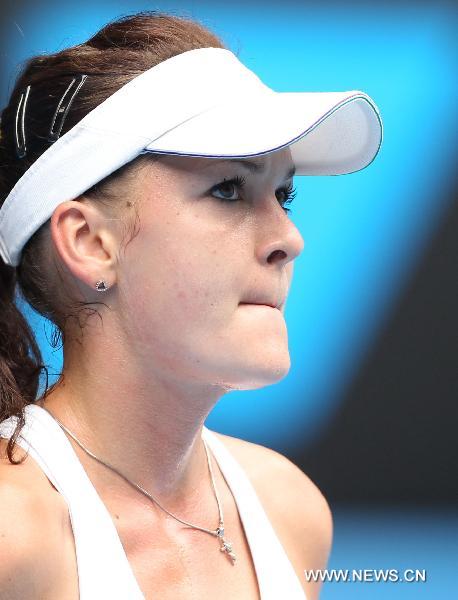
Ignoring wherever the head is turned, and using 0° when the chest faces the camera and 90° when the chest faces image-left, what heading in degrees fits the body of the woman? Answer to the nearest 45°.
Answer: approximately 315°
